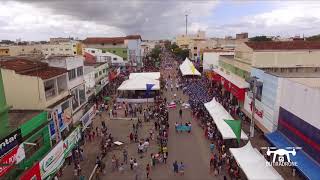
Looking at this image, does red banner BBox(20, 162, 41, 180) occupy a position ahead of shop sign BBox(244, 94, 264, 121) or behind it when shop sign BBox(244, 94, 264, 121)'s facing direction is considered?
ahead

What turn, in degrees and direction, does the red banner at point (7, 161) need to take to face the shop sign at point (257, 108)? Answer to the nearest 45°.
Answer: approximately 45° to its left

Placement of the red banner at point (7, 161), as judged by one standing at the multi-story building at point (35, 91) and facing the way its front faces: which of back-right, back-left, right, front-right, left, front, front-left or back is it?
front-right

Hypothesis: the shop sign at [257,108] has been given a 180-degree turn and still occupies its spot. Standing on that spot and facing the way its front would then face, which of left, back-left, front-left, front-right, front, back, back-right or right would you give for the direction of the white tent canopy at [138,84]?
left

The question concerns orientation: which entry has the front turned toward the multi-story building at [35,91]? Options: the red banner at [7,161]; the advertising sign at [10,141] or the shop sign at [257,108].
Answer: the shop sign

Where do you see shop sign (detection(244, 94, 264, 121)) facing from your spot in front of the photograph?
facing the viewer and to the left of the viewer

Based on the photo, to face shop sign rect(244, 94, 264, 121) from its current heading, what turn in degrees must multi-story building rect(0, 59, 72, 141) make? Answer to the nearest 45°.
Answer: approximately 45° to its left

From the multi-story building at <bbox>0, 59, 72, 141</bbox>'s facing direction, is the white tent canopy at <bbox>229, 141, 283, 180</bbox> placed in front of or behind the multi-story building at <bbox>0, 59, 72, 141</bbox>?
in front

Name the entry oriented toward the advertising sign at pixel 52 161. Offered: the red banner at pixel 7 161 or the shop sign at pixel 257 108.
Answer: the shop sign

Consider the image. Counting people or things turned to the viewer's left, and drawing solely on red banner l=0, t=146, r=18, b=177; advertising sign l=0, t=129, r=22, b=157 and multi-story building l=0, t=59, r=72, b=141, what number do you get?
0

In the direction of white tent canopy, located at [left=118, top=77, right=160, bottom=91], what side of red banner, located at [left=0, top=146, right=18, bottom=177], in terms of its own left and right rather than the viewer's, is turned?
left

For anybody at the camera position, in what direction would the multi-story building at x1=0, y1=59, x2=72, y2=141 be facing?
facing the viewer and to the right of the viewer

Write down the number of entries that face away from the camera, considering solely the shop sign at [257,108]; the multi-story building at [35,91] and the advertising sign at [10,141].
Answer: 0

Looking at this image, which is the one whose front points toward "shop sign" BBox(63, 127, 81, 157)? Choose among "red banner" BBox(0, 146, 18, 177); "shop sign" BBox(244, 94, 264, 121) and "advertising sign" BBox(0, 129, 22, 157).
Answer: "shop sign" BBox(244, 94, 264, 121)

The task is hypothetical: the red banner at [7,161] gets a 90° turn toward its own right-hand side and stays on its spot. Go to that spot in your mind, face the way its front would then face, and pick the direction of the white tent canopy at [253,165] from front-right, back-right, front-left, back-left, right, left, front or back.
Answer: back-left
